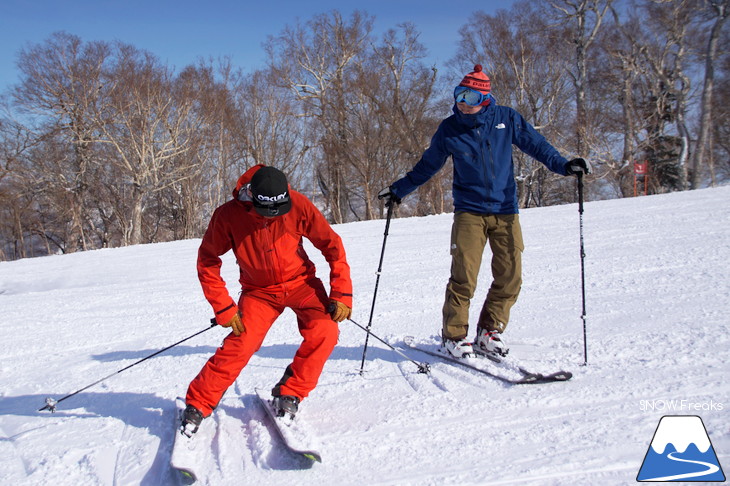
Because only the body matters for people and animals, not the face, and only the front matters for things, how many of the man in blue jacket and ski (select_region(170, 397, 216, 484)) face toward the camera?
2

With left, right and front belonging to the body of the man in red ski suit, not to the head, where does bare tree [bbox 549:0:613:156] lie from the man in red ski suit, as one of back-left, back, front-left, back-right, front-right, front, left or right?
back-left

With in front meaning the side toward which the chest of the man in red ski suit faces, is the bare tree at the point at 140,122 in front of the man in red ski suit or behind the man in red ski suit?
behind

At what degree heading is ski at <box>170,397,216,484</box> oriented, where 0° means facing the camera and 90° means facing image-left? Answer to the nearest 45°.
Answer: approximately 0°

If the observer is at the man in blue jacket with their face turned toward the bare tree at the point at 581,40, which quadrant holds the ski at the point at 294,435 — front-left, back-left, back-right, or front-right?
back-left

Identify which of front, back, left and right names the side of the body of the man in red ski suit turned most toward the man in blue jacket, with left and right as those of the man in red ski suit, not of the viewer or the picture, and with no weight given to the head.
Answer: left

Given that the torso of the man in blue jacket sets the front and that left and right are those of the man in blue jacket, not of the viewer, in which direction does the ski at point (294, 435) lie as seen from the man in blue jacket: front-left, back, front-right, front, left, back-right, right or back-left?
front-right

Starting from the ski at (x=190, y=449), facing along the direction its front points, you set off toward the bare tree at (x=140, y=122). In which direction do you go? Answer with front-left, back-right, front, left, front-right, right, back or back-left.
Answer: back

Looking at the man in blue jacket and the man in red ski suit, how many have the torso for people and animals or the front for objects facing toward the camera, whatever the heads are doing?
2

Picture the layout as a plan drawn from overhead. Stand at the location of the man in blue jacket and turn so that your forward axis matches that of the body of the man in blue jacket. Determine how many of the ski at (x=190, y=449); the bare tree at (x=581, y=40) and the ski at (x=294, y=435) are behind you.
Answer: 1

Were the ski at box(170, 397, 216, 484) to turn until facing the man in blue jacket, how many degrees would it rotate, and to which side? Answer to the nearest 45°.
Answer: approximately 90° to its left

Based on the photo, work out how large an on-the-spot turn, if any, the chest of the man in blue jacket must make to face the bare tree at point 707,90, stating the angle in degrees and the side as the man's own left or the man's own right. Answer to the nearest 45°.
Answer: approximately 135° to the man's own left

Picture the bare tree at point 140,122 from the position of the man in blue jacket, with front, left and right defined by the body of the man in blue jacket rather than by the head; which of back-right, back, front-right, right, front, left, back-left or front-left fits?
back-right

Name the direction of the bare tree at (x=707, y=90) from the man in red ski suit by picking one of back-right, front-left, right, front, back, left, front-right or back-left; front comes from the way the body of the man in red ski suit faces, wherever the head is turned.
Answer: back-left

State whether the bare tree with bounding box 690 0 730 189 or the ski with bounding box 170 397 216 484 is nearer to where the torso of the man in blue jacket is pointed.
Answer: the ski
